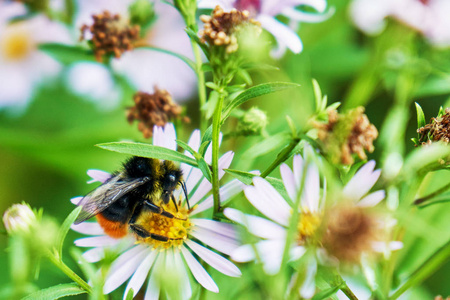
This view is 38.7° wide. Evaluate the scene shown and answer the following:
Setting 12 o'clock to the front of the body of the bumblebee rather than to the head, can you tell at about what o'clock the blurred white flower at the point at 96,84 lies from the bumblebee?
The blurred white flower is roughly at 9 o'clock from the bumblebee.

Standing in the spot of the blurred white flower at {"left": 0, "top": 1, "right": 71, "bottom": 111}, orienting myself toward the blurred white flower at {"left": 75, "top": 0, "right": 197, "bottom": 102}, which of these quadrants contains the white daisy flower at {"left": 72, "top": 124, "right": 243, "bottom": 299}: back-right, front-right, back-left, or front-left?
front-right

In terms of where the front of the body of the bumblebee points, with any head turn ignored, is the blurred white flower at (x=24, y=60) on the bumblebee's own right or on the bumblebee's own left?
on the bumblebee's own left

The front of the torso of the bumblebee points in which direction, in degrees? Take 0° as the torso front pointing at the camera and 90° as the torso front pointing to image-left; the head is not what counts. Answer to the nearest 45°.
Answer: approximately 270°

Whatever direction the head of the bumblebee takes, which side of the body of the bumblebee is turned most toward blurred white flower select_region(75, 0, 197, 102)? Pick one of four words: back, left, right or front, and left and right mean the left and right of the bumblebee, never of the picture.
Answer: left
